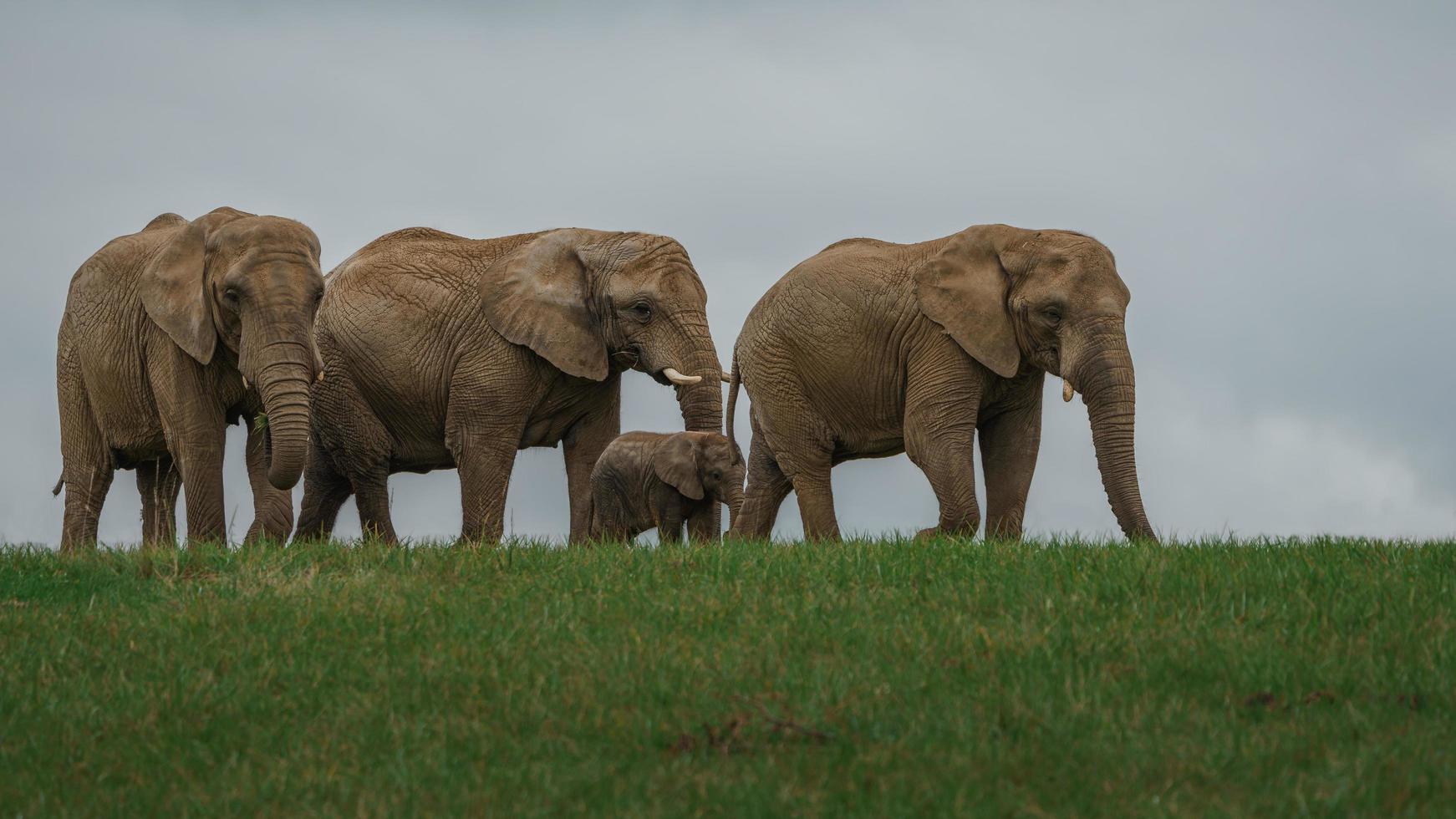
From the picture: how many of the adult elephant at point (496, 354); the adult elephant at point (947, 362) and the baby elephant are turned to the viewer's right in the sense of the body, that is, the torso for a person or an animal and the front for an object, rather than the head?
3

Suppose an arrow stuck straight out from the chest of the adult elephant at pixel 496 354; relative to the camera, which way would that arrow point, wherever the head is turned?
to the viewer's right

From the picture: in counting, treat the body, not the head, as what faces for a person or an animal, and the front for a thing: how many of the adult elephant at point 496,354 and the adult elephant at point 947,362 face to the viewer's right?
2

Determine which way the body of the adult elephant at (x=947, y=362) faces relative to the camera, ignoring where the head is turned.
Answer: to the viewer's right

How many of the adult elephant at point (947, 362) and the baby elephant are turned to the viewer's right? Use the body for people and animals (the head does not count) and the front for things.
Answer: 2

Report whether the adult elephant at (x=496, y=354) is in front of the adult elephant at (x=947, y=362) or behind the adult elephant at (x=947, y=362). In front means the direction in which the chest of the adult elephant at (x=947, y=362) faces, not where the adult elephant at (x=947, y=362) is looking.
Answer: behind

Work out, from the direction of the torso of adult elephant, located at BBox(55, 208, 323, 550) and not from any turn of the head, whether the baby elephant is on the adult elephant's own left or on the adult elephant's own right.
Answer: on the adult elephant's own left

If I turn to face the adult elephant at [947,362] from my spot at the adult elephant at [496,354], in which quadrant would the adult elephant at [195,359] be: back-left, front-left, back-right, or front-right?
back-right

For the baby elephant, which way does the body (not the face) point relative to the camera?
to the viewer's right

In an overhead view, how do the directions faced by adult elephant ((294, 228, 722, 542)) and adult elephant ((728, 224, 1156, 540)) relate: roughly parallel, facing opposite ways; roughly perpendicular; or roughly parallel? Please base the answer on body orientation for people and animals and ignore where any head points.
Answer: roughly parallel
